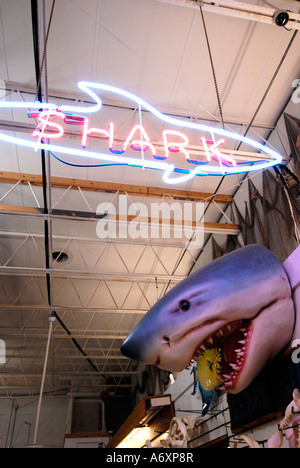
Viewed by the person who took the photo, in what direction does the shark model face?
facing to the left of the viewer

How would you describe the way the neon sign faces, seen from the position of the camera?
facing the viewer

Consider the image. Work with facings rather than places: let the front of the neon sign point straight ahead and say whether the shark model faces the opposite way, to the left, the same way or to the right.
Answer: to the right

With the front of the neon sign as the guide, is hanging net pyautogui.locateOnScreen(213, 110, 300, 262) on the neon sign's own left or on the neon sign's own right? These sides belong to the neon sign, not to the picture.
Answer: on the neon sign's own left

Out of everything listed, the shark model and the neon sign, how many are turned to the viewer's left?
1

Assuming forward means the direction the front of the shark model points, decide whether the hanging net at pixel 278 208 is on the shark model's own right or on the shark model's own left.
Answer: on the shark model's own right
